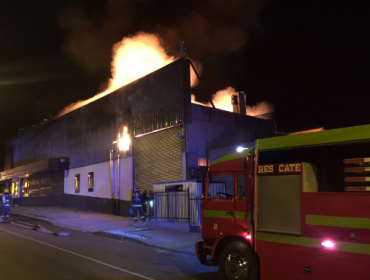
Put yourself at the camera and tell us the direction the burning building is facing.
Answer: facing the viewer and to the left of the viewer

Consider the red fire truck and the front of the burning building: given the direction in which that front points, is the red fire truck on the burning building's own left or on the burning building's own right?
on the burning building's own left

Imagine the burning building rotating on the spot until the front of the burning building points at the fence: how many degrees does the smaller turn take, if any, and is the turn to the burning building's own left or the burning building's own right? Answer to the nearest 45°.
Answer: approximately 45° to the burning building's own left
